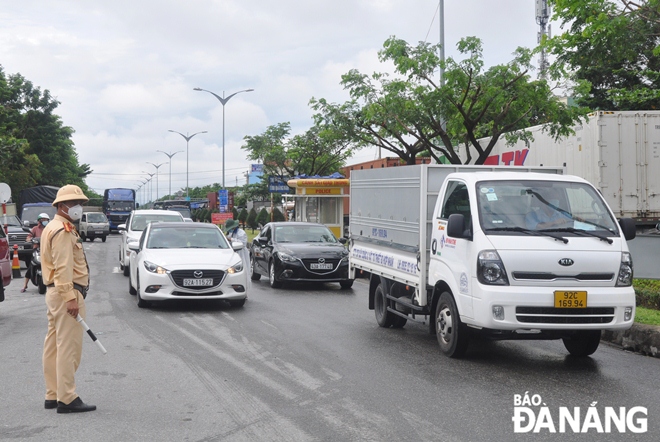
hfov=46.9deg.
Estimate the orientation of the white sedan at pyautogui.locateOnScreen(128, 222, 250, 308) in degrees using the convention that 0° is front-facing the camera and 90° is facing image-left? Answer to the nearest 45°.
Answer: approximately 0°

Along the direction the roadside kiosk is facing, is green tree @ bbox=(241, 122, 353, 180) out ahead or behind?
behind

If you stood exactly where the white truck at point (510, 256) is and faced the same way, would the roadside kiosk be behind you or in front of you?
behind

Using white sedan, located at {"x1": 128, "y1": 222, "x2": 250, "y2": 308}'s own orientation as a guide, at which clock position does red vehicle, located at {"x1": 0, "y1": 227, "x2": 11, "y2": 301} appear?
The red vehicle is roughly at 3 o'clock from the white sedan.

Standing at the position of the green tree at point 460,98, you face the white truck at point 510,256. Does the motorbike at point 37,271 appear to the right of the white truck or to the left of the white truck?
right

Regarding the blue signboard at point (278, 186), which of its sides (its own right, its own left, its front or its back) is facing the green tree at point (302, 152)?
back

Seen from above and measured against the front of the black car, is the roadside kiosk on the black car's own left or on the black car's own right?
on the black car's own left

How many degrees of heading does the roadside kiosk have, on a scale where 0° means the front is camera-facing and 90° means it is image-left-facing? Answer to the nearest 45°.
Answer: approximately 0°

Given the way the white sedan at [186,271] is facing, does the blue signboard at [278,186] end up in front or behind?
behind

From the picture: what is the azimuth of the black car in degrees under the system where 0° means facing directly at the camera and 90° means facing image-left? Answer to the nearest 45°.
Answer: approximately 315°

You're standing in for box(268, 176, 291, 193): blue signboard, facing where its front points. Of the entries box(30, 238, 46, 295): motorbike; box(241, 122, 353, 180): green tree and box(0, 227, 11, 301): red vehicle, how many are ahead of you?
2

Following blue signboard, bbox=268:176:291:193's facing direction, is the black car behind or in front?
in front
